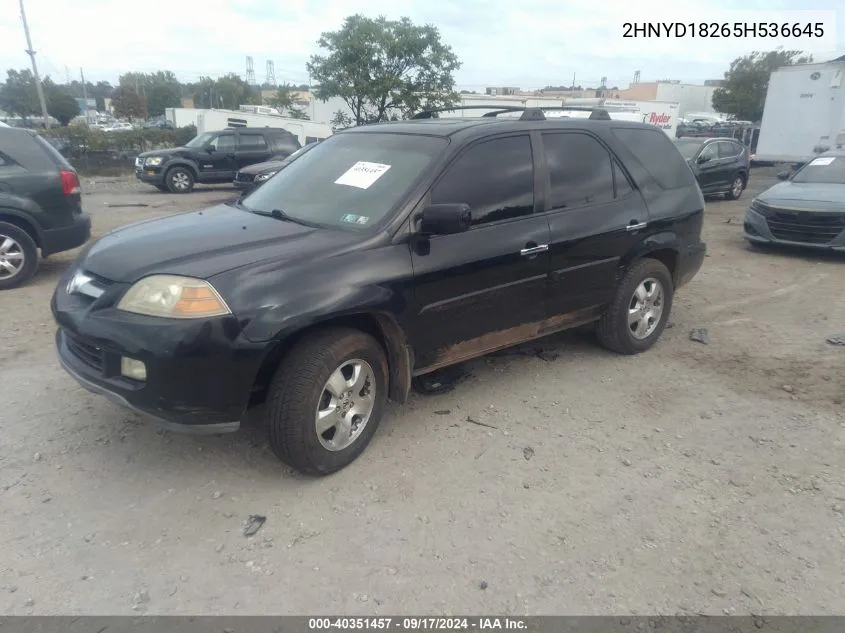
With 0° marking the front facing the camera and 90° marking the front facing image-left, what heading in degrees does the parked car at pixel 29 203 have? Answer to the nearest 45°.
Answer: approximately 90°

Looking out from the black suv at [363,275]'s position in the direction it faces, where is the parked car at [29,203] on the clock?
The parked car is roughly at 3 o'clock from the black suv.

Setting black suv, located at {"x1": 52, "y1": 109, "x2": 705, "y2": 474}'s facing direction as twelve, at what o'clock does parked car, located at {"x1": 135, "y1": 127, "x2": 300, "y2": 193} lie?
The parked car is roughly at 4 o'clock from the black suv.
